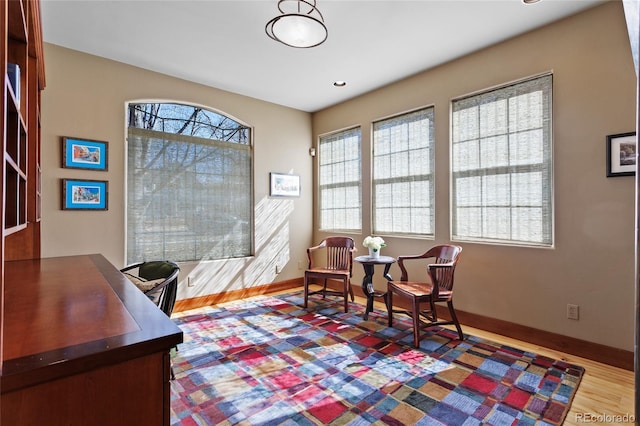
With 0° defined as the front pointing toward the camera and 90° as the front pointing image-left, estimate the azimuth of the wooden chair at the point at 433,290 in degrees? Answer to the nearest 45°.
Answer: approximately 45°

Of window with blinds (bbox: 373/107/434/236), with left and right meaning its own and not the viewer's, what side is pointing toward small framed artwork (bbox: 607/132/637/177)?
left

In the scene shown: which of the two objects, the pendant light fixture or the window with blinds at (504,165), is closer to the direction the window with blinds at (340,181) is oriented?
the pendant light fixture

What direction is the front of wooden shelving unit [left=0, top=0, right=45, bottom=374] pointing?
to the viewer's right

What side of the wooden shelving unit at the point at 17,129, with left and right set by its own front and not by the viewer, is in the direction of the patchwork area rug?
front

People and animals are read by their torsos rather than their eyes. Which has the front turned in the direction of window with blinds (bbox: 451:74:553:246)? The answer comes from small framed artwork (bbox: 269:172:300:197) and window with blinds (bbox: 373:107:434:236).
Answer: the small framed artwork

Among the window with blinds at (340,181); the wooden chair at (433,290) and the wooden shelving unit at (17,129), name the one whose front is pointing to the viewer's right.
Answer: the wooden shelving unit

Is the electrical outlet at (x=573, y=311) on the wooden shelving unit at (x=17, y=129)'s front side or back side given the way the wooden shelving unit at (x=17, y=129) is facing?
on the front side

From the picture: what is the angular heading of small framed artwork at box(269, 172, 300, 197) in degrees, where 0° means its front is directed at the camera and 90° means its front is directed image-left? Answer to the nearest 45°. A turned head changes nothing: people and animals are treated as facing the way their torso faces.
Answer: approximately 315°

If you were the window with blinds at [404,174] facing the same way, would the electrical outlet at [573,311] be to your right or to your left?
on your left

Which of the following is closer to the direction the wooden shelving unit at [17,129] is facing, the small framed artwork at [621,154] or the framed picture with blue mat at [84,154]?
the small framed artwork

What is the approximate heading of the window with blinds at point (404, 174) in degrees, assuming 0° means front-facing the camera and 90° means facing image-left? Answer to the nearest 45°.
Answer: approximately 45°

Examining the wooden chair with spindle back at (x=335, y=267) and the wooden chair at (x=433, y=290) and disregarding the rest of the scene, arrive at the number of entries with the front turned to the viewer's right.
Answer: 0

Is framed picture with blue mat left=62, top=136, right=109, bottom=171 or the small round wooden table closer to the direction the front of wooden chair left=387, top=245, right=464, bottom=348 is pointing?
the framed picture with blue mat
